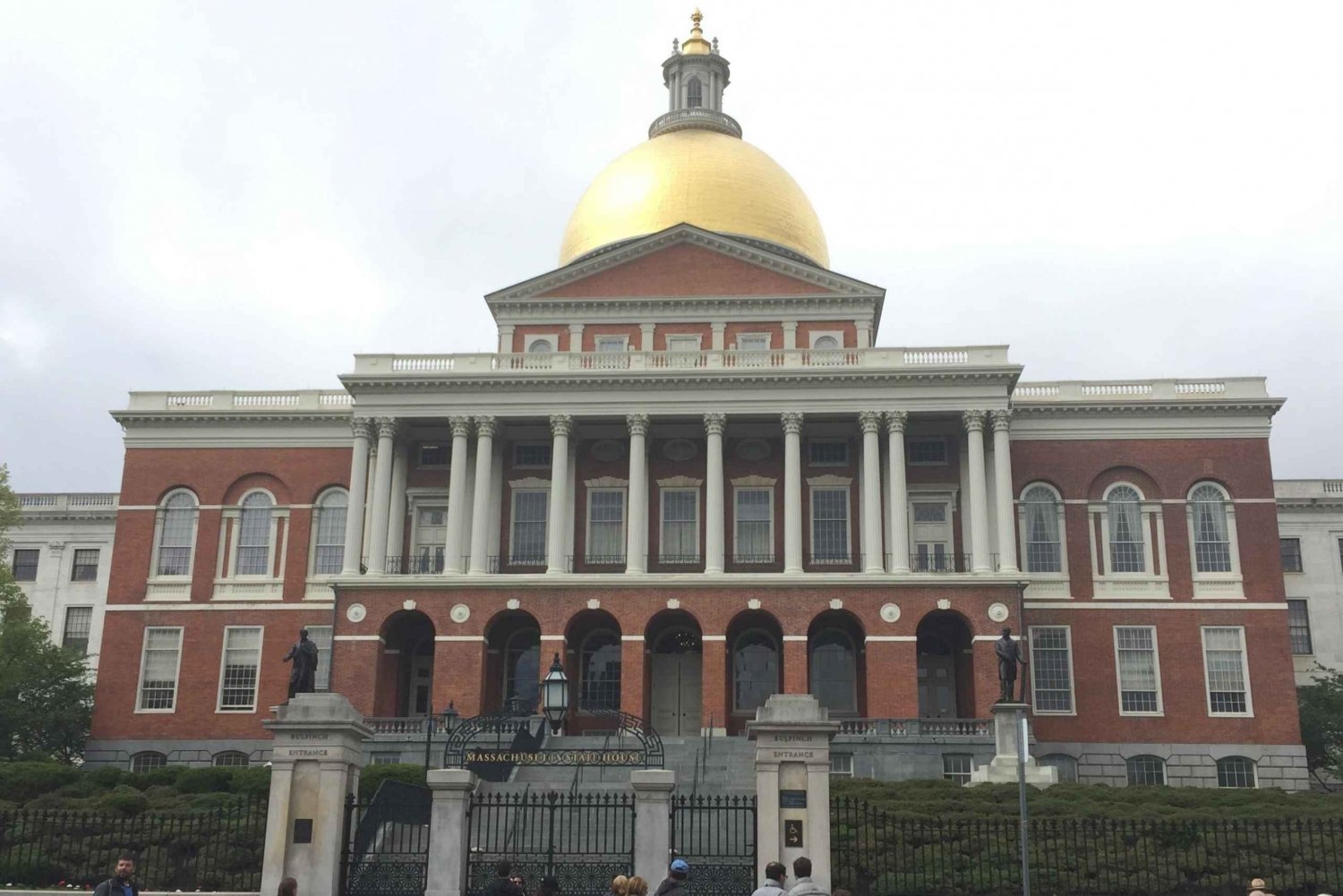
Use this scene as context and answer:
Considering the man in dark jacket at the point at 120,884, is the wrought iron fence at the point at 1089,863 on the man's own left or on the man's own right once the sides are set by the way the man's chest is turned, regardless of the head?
on the man's own left

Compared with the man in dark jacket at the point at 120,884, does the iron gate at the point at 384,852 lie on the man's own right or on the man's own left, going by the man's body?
on the man's own left

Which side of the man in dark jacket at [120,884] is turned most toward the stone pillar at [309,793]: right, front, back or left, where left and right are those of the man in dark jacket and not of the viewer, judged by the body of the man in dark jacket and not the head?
left

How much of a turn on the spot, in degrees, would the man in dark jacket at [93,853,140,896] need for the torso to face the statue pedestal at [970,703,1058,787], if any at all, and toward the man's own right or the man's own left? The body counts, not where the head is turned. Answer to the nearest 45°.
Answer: approximately 90° to the man's own left

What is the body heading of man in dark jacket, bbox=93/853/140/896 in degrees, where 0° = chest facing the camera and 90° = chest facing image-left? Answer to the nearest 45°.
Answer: approximately 315°

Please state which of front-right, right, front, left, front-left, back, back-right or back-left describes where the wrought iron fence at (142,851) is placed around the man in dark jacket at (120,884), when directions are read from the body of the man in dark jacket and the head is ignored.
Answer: back-left

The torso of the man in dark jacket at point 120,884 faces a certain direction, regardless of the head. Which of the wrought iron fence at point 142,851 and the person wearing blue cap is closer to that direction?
the person wearing blue cap

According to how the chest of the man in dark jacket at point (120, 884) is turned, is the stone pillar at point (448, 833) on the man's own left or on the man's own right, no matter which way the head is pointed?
on the man's own left

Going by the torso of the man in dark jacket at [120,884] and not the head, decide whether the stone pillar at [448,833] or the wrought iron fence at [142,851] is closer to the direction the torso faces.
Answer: the stone pillar

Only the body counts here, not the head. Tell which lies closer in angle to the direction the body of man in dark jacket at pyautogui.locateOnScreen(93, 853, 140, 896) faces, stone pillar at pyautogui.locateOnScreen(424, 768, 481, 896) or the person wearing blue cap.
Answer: the person wearing blue cap

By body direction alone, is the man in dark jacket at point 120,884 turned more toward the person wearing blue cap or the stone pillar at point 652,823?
the person wearing blue cap
